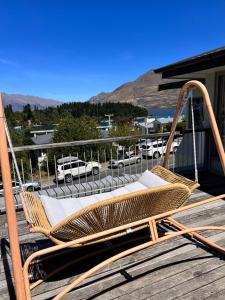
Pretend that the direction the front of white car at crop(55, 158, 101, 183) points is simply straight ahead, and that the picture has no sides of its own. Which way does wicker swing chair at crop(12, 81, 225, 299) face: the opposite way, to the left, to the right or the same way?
to the left
